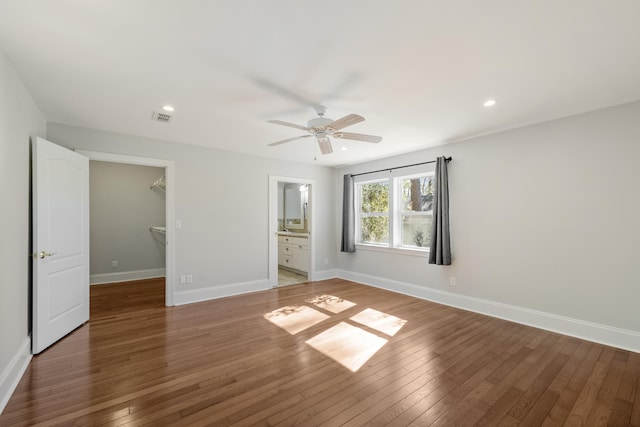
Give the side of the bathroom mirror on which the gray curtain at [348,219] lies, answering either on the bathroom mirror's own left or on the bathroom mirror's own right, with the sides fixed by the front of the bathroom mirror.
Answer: on the bathroom mirror's own left

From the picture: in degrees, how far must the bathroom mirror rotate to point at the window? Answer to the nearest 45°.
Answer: approximately 90° to its left

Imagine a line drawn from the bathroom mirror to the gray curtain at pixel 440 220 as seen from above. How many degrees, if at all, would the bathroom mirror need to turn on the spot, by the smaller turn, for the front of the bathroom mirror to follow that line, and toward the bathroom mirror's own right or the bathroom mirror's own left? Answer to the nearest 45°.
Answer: approximately 90° to the bathroom mirror's own left

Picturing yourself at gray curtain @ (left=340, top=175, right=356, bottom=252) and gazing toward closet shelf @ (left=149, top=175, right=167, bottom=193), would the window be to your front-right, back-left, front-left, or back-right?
back-left

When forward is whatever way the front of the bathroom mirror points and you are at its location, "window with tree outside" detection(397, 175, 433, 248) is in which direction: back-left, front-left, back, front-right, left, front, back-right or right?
left
